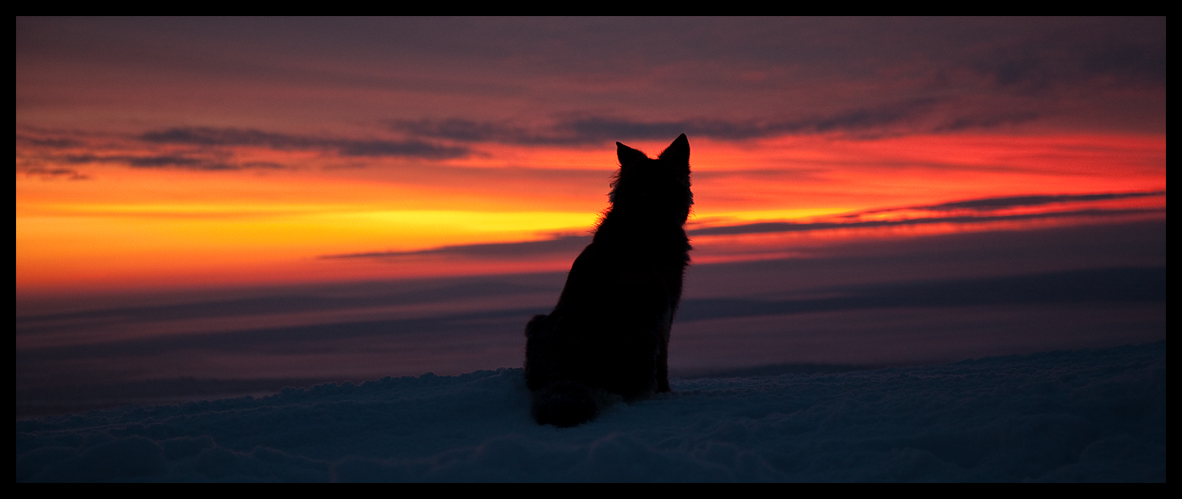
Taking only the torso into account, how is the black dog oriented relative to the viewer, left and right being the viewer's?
facing away from the viewer and to the right of the viewer
